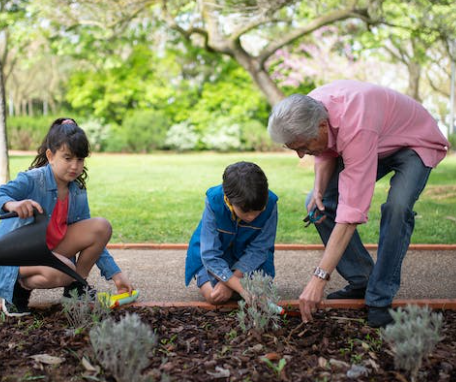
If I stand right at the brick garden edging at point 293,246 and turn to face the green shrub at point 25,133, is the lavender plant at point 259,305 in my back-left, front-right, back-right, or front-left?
back-left

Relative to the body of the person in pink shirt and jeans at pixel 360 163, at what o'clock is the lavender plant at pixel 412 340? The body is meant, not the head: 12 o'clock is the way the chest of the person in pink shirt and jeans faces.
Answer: The lavender plant is roughly at 10 o'clock from the person in pink shirt and jeans.

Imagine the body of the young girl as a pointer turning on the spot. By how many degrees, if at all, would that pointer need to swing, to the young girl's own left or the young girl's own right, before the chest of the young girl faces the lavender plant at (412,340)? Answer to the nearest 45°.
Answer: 0° — they already face it

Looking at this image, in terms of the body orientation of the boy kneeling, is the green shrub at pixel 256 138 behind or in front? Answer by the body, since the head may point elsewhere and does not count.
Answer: behind

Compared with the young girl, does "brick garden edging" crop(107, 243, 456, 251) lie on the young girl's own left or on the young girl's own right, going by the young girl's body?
on the young girl's own left

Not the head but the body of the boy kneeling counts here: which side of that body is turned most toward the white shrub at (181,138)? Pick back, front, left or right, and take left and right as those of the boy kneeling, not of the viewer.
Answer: back

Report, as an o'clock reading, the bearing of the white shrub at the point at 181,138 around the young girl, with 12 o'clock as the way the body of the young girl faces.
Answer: The white shrub is roughly at 8 o'clock from the young girl.

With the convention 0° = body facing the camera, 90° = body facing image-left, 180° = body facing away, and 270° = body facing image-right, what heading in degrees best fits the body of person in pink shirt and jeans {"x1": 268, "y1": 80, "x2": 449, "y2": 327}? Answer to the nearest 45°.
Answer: approximately 45°

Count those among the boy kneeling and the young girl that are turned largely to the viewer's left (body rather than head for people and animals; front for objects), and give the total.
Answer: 0
